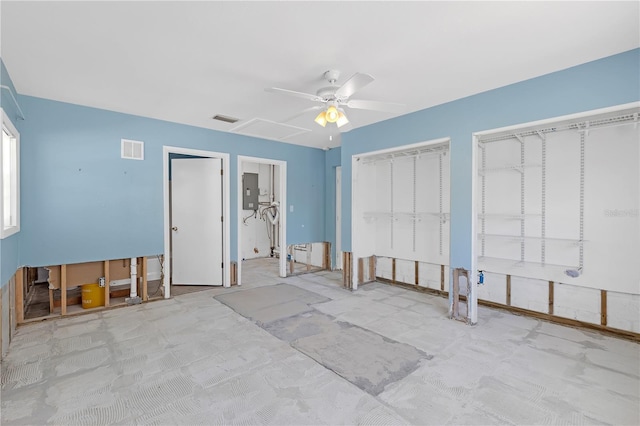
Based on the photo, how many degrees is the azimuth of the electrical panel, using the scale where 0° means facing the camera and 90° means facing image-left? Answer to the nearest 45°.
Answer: approximately 315°

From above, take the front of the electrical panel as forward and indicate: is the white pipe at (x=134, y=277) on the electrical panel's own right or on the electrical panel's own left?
on the electrical panel's own right

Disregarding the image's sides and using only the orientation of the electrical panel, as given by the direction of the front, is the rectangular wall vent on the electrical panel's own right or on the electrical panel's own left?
on the electrical panel's own right

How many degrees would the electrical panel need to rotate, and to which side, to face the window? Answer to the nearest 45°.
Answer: approximately 90° to its right
